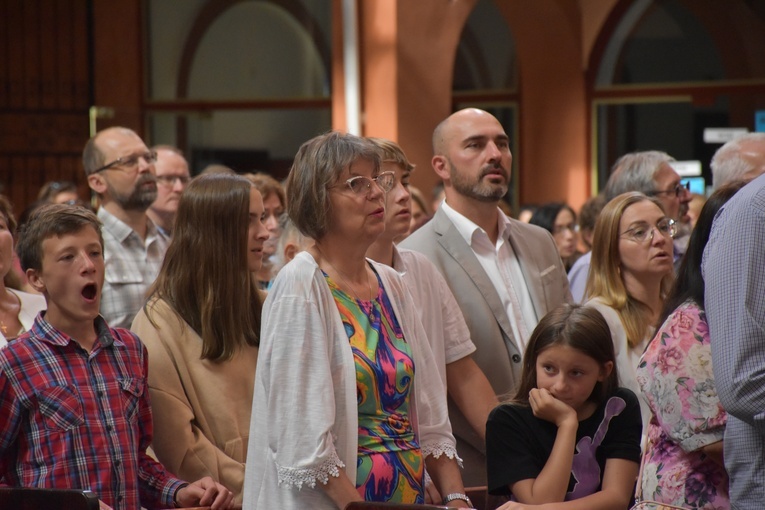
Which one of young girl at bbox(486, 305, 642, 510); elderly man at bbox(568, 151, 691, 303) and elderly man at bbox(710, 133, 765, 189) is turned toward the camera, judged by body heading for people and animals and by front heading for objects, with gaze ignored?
the young girl

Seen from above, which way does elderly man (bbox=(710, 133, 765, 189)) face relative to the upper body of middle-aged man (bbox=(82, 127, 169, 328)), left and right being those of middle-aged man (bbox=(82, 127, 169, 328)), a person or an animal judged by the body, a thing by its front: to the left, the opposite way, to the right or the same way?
the same way

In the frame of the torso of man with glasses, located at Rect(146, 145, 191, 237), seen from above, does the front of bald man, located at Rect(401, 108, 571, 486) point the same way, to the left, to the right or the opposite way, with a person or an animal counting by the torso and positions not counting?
the same way

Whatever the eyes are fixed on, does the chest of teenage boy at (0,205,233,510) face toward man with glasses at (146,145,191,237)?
no

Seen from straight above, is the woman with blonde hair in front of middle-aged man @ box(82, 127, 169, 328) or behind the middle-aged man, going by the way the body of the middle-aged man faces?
in front

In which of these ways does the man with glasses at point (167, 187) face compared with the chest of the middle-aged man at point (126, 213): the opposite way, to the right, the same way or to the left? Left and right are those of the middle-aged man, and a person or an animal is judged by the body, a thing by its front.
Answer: the same way

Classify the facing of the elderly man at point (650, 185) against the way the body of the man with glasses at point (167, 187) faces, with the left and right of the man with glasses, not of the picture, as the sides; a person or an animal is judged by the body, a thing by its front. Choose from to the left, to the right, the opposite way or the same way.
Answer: the same way

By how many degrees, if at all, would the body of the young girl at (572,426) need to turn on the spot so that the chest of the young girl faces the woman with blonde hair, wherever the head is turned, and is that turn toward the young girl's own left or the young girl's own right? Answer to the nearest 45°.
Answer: approximately 180°

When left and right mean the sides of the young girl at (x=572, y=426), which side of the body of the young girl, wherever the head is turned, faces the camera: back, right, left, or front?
front

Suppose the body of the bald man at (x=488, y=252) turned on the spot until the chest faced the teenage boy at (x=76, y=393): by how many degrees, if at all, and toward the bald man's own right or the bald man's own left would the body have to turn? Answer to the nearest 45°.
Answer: approximately 90° to the bald man's own right
